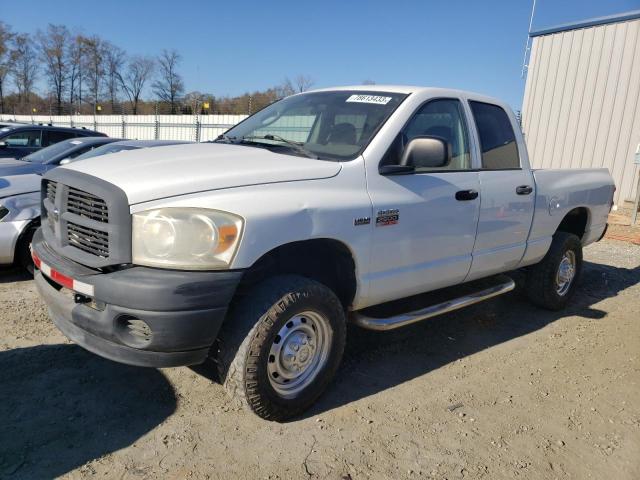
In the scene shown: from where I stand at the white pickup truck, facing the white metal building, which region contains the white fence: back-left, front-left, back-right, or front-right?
front-left

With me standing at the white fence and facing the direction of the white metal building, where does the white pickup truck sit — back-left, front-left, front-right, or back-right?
front-right

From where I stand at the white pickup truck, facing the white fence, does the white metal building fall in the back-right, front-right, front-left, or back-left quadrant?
front-right

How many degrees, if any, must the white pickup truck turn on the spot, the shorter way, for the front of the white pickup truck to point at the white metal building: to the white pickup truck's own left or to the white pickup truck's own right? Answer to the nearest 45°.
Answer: approximately 180°

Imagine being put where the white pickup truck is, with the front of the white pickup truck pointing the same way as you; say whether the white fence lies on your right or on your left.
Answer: on your right

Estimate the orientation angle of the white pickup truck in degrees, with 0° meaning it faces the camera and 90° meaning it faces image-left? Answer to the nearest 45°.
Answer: approximately 45°
